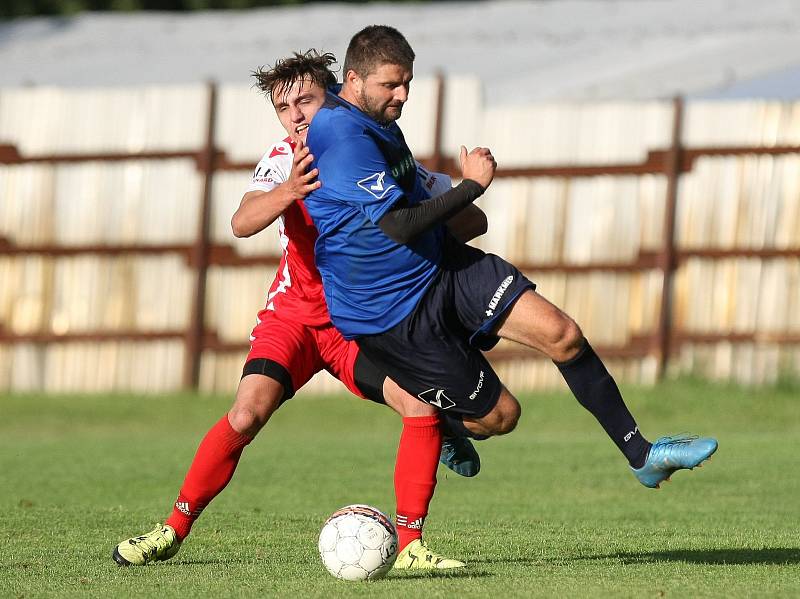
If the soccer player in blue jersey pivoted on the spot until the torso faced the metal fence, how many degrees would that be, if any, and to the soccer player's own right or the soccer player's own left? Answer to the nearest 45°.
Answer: approximately 90° to the soccer player's own left

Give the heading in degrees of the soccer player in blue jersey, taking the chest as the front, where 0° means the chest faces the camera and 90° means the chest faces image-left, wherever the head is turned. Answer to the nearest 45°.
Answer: approximately 270°
